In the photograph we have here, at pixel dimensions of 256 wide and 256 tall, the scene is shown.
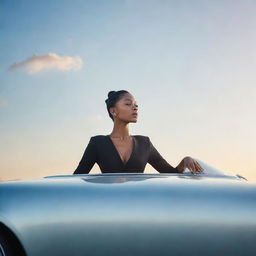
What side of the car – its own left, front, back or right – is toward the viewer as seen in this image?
right

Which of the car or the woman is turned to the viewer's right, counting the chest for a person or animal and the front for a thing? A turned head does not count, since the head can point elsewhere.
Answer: the car

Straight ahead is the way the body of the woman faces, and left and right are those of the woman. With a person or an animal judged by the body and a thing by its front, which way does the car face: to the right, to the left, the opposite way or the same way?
to the left

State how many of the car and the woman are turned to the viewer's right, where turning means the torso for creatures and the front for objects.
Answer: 1

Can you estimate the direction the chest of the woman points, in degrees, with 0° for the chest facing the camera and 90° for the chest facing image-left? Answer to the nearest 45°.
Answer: approximately 0°
